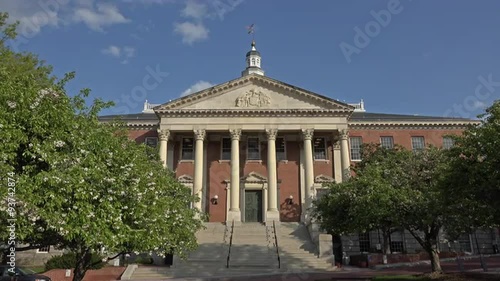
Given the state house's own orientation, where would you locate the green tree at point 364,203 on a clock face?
The green tree is roughly at 11 o'clock from the state house.

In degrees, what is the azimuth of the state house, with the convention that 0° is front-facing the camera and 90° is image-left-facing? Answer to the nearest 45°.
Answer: approximately 0°

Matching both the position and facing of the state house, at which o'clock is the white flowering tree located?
The white flowering tree is roughly at 12 o'clock from the state house.

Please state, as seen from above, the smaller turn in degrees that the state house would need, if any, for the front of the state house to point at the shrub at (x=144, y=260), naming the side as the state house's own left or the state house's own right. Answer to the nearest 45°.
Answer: approximately 45° to the state house's own right

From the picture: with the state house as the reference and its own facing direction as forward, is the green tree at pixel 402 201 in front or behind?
in front
